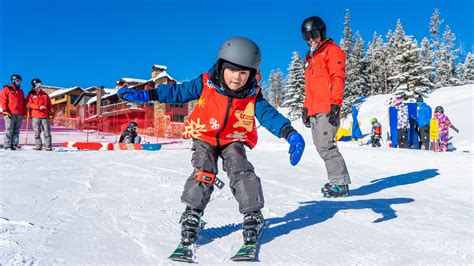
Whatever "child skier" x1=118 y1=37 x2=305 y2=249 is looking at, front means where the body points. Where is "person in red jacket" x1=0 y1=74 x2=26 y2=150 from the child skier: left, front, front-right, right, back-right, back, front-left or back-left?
back-right

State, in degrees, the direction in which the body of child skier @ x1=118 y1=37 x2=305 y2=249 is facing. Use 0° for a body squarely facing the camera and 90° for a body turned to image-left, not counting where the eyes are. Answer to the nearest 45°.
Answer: approximately 0°

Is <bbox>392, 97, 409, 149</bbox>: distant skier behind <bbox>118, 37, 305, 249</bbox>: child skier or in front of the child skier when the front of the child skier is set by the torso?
behind

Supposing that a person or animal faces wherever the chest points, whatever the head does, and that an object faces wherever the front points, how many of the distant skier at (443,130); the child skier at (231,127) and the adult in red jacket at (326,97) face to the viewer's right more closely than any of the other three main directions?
0

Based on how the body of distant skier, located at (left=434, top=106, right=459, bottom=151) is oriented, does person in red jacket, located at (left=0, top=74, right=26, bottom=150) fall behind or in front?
in front

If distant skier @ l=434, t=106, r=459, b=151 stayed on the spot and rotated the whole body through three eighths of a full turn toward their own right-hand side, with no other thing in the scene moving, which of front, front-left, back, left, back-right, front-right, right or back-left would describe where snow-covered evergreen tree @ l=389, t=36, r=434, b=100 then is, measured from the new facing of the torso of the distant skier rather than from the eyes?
front

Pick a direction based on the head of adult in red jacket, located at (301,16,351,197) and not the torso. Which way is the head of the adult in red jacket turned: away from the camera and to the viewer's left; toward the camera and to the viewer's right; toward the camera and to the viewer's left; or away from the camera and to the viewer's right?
toward the camera and to the viewer's left

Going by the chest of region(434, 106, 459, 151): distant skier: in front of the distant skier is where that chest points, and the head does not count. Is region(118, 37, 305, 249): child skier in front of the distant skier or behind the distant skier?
in front

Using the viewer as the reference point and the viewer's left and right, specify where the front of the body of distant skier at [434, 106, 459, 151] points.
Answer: facing the viewer and to the left of the viewer
